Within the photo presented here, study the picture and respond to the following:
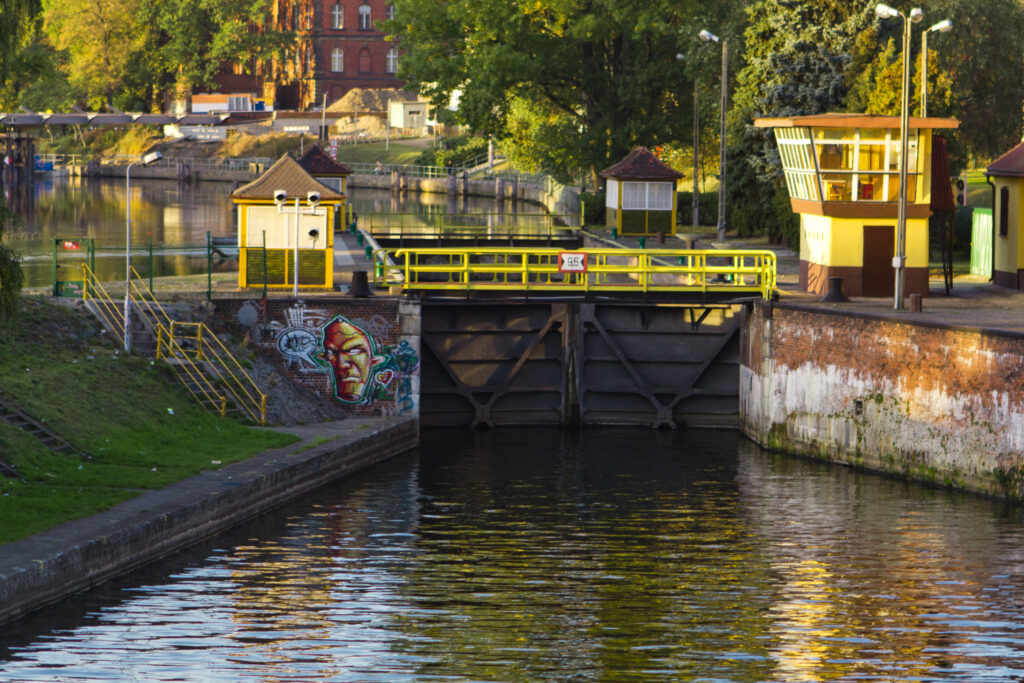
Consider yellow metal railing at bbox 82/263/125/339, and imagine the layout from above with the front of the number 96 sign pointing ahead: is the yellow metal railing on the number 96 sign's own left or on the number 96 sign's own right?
on the number 96 sign's own right

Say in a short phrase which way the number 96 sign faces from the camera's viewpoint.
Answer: facing the viewer

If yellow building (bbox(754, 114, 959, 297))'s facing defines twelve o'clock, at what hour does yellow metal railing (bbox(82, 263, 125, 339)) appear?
The yellow metal railing is roughly at 2 o'clock from the yellow building.

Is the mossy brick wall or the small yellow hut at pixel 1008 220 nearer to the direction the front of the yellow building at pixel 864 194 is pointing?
the mossy brick wall

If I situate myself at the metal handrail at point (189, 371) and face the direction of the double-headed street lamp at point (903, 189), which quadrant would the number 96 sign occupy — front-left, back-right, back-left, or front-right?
front-left

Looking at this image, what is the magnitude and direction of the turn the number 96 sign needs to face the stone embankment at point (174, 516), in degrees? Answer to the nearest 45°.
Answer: approximately 45° to its right

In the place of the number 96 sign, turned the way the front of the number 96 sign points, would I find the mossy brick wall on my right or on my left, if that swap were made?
on my left

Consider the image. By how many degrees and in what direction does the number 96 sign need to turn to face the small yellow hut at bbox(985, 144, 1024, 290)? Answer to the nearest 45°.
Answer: approximately 90° to its left

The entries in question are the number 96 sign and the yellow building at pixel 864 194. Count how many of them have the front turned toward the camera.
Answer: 2

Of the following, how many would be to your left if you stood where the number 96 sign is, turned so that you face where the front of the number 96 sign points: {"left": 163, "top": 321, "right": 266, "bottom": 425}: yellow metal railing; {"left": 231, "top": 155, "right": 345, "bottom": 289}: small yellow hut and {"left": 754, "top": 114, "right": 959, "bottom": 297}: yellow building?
1

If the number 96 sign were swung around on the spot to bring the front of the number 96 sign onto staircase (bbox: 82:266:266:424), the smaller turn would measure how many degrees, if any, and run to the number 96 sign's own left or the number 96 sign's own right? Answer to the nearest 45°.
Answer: approximately 45° to the number 96 sign's own right

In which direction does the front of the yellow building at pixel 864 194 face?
toward the camera

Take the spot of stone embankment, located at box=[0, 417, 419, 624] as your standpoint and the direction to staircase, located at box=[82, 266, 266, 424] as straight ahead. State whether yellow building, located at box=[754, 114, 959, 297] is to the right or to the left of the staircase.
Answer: right

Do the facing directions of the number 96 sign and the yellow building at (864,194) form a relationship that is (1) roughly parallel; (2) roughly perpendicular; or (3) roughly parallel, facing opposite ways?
roughly parallel

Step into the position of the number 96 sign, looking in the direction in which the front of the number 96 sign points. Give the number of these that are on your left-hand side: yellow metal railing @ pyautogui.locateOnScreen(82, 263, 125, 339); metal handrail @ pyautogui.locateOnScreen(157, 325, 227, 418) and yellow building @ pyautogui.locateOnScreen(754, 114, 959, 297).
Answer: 1

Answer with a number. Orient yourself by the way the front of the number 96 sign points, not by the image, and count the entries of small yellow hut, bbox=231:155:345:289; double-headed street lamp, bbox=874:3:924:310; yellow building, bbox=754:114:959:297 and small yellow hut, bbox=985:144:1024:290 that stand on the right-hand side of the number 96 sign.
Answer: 1
